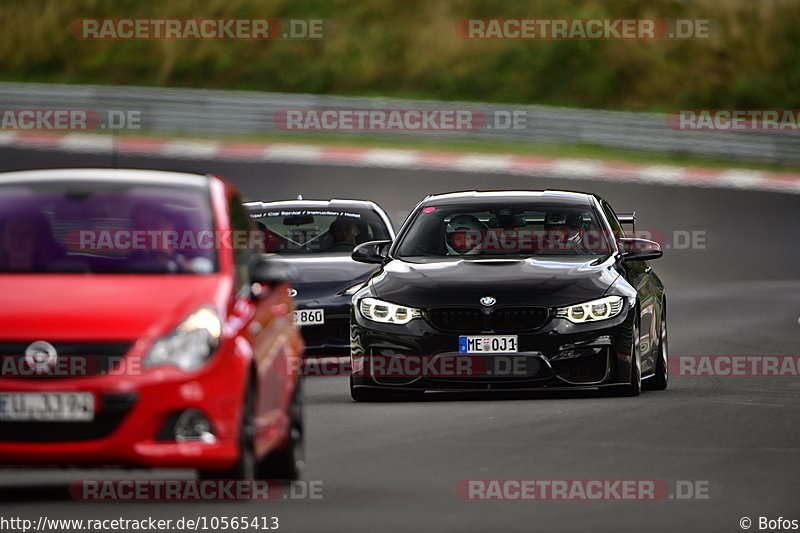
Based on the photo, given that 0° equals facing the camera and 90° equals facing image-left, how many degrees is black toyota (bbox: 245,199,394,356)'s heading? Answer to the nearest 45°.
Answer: approximately 0°

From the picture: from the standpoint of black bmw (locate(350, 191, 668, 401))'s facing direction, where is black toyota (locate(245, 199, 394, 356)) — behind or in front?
behind

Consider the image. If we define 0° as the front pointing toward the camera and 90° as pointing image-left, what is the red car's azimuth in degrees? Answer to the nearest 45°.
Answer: approximately 0°

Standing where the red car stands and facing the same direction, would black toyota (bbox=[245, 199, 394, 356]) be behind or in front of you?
behind

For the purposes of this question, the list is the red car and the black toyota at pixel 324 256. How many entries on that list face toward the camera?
2

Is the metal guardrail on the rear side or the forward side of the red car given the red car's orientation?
on the rear side

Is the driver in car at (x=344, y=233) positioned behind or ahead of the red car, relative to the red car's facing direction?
behind

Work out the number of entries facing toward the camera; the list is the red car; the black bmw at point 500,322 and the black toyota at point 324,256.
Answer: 3

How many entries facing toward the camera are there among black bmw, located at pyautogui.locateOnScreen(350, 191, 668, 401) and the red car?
2

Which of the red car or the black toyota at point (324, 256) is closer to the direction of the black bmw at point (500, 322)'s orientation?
the red car

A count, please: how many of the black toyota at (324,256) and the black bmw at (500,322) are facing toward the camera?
2

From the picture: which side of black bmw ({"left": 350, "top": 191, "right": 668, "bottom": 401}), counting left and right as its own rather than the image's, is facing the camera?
front
